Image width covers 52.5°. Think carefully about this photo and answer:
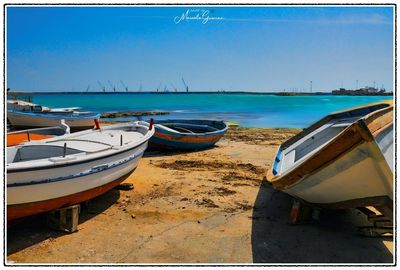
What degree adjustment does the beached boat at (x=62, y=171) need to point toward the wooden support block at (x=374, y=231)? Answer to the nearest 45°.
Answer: approximately 45° to its right

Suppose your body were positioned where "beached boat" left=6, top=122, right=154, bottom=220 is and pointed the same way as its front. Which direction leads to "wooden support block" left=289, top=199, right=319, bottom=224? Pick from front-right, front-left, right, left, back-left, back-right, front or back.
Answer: front-right

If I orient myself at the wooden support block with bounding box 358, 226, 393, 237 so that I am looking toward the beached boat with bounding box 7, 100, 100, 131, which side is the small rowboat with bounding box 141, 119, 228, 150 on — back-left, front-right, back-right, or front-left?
front-right

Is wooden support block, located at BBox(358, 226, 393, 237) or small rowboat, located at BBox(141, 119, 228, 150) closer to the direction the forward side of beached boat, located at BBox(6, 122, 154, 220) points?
the small rowboat

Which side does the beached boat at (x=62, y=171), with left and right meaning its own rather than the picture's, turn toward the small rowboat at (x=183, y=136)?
front

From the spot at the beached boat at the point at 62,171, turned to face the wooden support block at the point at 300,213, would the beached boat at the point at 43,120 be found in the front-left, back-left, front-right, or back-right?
back-left

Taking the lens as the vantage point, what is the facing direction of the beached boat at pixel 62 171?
facing away from the viewer and to the right of the viewer

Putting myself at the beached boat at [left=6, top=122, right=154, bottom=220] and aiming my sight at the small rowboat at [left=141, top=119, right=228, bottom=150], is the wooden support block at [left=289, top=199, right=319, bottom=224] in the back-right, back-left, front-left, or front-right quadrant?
front-right

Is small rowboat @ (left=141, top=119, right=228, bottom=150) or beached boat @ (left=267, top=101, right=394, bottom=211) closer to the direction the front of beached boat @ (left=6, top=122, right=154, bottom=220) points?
the small rowboat

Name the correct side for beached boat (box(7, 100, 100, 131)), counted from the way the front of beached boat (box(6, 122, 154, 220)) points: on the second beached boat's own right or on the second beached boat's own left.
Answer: on the second beached boat's own left
